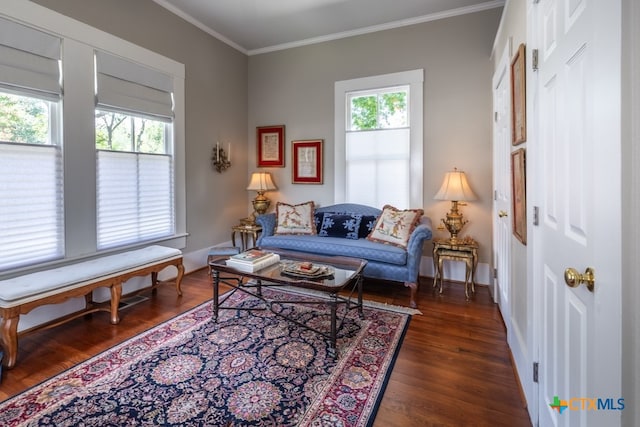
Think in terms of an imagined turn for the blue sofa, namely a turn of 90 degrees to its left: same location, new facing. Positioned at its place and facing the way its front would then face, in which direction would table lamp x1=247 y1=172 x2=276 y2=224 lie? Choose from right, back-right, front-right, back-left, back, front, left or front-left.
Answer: back

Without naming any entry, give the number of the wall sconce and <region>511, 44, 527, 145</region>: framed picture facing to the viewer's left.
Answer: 1

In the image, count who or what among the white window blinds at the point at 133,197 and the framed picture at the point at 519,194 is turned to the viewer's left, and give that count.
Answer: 1

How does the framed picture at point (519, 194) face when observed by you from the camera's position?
facing to the left of the viewer

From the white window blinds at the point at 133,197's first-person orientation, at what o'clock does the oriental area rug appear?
The oriental area rug is roughly at 1 o'clock from the white window blinds.

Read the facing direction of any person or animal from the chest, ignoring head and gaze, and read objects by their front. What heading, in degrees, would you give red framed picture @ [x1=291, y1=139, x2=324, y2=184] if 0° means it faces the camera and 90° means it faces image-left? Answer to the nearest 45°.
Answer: approximately 45°

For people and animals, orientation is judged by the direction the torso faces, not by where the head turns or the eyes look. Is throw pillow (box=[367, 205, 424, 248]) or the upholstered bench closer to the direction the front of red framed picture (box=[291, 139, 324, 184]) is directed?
the upholstered bench

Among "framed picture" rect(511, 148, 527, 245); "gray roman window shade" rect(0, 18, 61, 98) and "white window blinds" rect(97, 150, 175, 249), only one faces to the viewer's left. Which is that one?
the framed picture

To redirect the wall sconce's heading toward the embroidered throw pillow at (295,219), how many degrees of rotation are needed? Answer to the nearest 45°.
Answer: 0° — it already faces it
